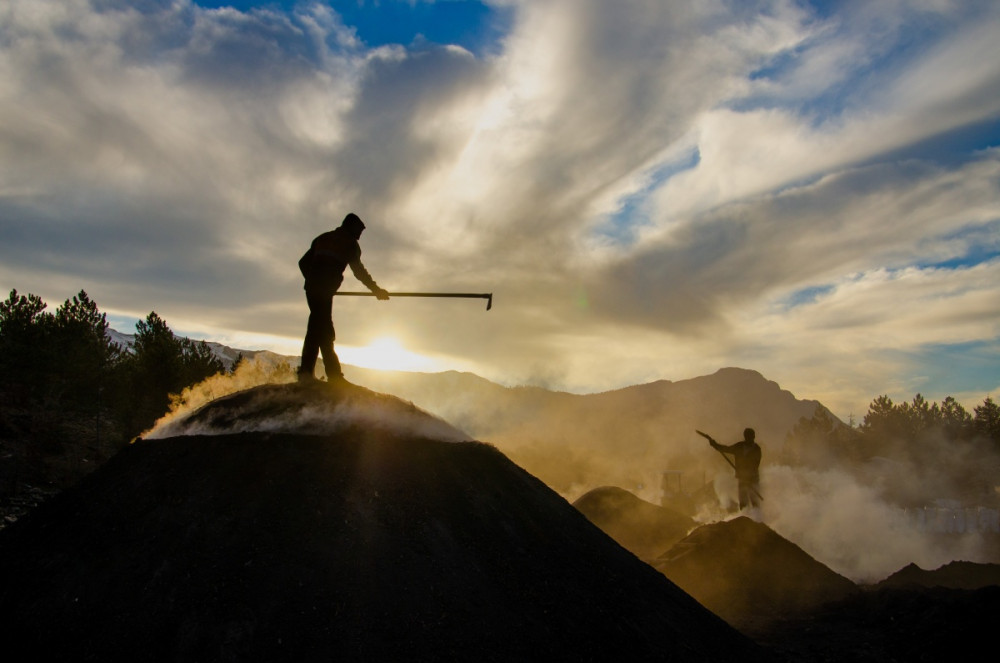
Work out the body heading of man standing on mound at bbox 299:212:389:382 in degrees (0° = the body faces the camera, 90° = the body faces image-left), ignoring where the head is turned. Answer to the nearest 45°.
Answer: approximately 270°

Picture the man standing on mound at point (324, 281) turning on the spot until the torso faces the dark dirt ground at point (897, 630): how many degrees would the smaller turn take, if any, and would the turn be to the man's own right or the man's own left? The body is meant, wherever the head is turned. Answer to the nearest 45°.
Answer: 0° — they already face it

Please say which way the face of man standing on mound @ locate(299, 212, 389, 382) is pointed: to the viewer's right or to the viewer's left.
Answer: to the viewer's right
